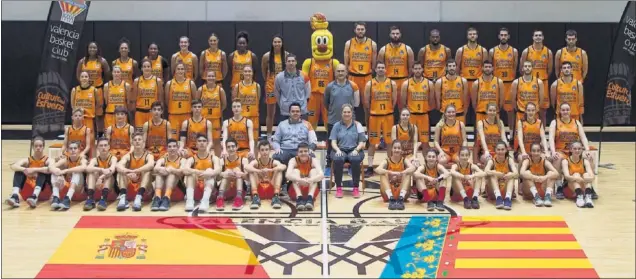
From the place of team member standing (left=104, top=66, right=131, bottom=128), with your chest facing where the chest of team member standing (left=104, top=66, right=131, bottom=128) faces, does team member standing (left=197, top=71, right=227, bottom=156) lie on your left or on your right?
on your left

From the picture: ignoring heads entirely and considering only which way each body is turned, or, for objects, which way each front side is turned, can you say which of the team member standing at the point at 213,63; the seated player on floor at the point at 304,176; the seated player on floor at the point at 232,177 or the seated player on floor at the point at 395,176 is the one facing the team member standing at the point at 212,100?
the team member standing at the point at 213,63

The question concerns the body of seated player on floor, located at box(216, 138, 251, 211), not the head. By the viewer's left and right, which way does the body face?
facing the viewer

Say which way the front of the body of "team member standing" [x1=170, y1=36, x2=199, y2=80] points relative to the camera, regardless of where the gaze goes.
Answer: toward the camera

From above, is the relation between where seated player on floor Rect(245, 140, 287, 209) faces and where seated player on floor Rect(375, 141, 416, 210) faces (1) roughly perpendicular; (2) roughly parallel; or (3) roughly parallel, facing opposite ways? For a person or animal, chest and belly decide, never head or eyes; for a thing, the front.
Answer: roughly parallel

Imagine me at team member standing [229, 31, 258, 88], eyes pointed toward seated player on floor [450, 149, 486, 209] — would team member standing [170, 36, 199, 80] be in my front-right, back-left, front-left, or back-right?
back-right

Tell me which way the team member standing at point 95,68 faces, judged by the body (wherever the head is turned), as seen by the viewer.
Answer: toward the camera

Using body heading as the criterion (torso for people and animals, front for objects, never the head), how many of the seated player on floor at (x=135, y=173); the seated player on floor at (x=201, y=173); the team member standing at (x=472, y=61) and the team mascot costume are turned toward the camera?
4

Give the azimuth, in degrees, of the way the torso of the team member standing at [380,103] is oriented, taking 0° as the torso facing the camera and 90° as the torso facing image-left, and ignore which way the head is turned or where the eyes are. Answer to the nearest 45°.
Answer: approximately 0°

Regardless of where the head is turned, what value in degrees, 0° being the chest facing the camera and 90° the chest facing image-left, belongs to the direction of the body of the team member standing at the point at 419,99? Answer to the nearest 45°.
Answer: approximately 0°

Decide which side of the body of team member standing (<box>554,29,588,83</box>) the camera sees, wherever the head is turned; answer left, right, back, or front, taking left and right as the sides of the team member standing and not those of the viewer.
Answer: front

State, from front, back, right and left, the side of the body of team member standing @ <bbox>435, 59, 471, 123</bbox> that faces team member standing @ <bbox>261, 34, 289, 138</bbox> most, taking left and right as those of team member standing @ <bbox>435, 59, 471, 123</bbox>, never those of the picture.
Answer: right

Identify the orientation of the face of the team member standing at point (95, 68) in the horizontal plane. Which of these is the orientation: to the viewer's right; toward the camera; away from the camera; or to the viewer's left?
toward the camera

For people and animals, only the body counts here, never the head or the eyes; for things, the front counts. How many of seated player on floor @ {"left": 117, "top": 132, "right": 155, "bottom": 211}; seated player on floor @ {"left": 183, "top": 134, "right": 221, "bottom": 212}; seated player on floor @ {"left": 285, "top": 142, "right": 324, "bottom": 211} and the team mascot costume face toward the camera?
4

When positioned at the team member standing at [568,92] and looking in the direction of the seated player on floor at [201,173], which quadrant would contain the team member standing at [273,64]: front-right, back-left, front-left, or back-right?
front-right
